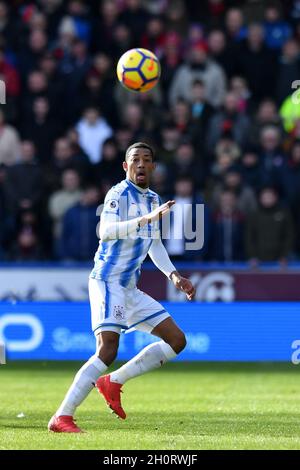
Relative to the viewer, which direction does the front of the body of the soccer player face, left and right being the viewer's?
facing the viewer and to the right of the viewer

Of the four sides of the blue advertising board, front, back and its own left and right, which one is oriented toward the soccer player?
front

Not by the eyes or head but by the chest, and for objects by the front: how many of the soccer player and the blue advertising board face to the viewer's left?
0

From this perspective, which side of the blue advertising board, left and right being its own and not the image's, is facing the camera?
front

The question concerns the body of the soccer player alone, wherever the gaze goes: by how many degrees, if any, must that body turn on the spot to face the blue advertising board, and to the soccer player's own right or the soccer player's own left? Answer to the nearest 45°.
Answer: approximately 135° to the soccer player's own left
